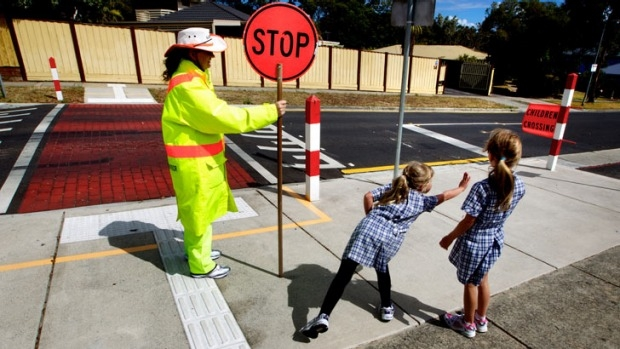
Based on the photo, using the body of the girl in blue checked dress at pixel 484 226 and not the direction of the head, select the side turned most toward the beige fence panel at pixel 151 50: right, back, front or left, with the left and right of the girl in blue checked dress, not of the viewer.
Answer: front

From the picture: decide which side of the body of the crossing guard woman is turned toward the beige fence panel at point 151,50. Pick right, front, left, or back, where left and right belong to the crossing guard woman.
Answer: left

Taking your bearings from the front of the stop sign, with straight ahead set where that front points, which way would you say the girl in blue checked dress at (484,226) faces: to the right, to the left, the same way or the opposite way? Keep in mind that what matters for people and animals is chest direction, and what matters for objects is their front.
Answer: the opposite way

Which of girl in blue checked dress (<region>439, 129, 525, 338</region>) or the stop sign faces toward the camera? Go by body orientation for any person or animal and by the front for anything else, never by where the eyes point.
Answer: the stop sign

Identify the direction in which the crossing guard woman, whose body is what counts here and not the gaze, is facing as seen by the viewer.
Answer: to the viewer's right

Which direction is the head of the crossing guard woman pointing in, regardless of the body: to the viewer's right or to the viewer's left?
to the viewer's right

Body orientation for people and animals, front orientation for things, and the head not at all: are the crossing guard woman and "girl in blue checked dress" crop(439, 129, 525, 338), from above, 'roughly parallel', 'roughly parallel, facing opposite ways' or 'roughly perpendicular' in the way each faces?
roughly perpendicular

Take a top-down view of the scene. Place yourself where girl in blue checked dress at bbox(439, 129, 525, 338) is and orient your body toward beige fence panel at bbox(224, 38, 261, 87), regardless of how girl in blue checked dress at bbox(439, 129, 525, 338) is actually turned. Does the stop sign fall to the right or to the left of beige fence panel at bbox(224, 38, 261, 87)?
left

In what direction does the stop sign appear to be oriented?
toward the camera

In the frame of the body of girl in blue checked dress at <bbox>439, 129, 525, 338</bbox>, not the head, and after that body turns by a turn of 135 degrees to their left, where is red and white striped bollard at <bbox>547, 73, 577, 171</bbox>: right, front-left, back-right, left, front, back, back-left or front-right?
back

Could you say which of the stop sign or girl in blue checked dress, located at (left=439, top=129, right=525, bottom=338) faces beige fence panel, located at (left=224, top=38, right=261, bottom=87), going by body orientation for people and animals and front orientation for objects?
the girl in blue checked dress

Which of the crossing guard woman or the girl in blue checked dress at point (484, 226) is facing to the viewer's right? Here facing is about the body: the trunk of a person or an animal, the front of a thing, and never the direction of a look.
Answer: the crossing guard woman

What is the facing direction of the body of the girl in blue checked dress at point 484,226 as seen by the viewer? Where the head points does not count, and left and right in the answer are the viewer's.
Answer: facing away from the viewer and to the left of the viewer

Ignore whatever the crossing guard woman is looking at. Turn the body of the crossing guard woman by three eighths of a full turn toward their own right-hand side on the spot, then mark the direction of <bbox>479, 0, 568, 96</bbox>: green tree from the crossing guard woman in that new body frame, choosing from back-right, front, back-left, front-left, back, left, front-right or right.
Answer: back
